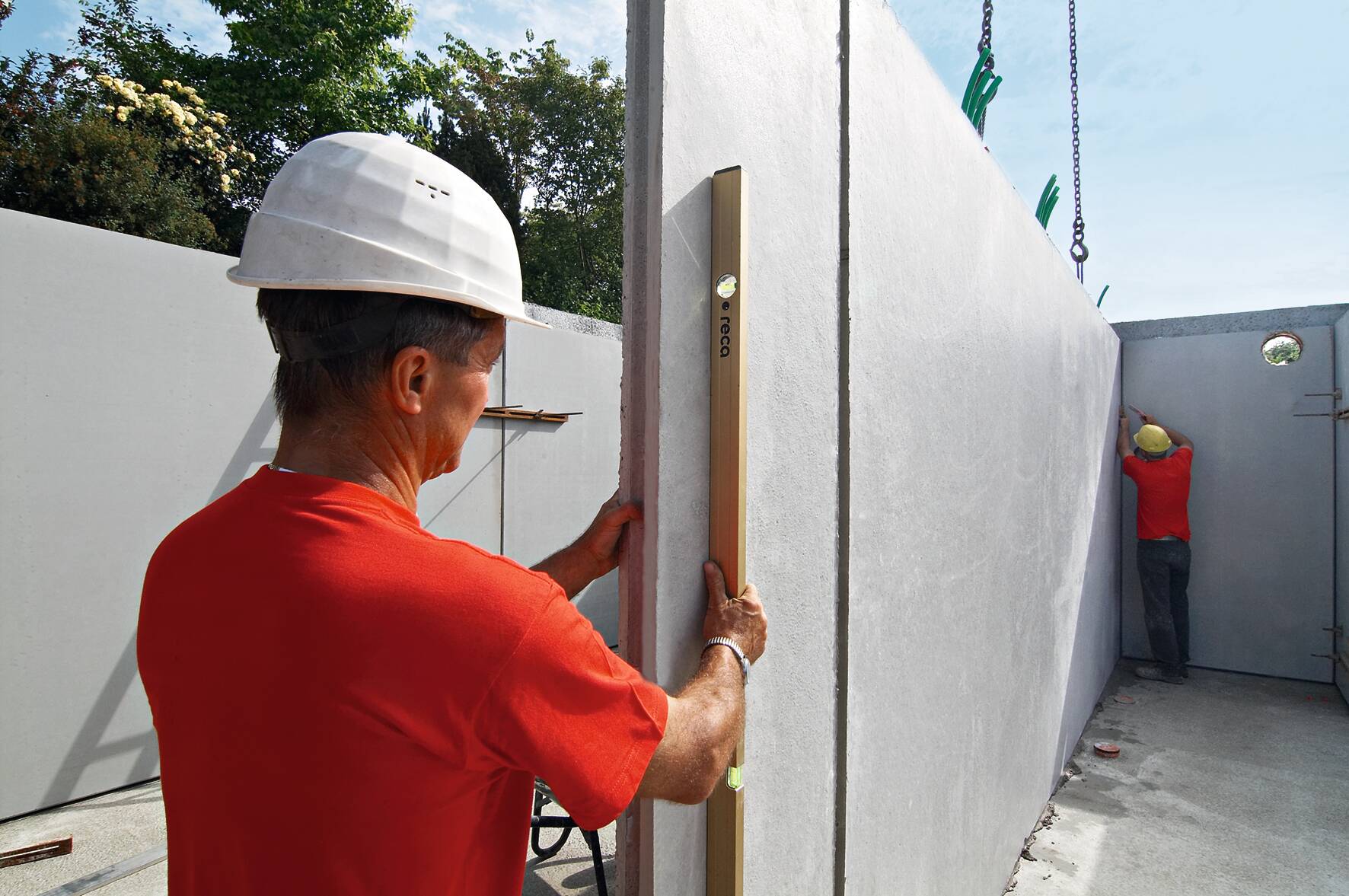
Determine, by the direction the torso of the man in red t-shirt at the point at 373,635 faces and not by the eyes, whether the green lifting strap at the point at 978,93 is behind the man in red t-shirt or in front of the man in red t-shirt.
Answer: in front

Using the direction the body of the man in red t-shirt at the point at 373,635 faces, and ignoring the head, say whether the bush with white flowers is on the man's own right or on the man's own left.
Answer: on the man's own left

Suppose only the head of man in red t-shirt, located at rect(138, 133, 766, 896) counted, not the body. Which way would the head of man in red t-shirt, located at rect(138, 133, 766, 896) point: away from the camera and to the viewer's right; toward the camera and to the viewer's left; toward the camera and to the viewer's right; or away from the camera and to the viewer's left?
away from the camera and to the viewer's right

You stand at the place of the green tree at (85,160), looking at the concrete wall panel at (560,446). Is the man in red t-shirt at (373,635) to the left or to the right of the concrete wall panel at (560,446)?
right

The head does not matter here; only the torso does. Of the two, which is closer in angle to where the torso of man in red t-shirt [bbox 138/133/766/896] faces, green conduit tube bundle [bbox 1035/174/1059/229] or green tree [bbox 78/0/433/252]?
the green conduit tube bundle

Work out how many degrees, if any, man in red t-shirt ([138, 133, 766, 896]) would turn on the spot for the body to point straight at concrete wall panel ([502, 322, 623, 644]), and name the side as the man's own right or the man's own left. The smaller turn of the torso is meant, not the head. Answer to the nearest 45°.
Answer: approximately 45° to the man's own left

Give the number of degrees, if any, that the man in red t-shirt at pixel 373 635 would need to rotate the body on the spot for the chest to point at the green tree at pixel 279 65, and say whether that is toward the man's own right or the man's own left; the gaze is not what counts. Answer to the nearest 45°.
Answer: approximately 45° to the man's own left

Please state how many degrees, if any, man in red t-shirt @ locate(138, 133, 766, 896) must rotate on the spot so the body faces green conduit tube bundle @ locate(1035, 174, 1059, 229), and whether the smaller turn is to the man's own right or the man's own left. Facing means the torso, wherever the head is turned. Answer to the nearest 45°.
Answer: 0° — they already face it

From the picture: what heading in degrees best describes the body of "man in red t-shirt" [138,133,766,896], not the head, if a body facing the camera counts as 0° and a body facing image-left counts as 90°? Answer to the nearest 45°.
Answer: approximately 225°

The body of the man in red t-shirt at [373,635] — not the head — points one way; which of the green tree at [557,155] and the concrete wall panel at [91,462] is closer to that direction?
the green tree

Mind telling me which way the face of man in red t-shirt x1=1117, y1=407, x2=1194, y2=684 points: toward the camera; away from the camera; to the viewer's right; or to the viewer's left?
away from the camera

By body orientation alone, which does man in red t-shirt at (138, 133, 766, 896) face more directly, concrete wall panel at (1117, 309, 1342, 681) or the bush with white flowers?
the concrete wall panel
